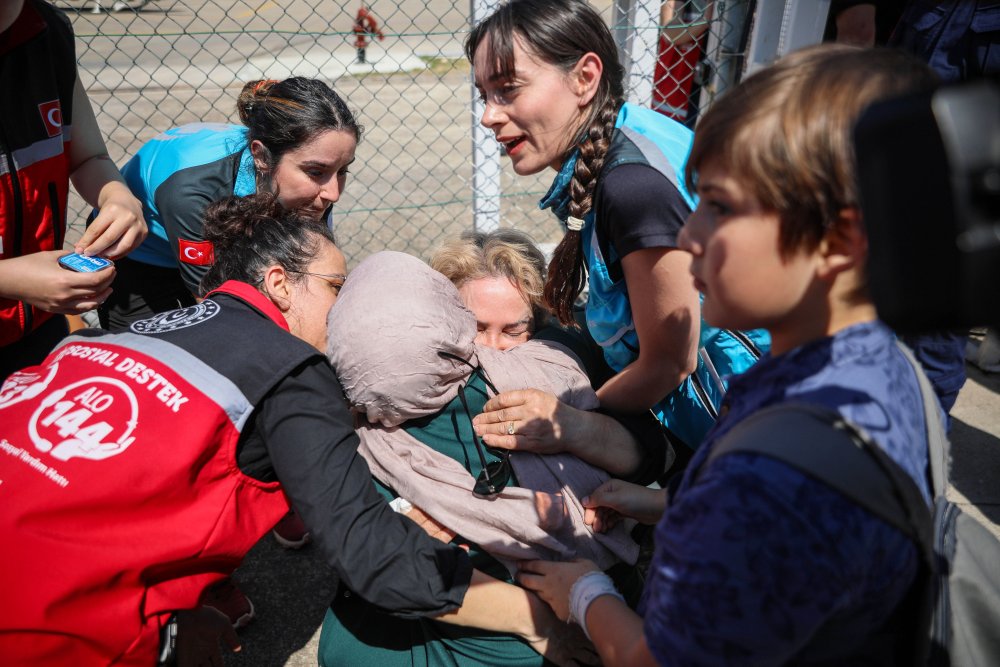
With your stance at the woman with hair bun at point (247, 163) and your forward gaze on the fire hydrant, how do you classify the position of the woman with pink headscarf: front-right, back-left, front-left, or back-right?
back-right

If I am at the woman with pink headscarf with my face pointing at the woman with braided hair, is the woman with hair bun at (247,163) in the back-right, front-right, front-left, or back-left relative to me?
front-left

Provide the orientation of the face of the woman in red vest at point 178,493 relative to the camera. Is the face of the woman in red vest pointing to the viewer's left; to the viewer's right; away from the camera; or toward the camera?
to the viewer's right

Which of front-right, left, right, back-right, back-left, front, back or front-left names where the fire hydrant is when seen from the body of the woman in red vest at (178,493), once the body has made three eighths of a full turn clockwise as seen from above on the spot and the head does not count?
back

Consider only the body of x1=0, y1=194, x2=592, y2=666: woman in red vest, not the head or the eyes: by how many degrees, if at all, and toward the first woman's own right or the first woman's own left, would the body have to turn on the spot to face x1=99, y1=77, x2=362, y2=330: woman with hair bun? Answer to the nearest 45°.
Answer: approximately 45° to the first woman's own left

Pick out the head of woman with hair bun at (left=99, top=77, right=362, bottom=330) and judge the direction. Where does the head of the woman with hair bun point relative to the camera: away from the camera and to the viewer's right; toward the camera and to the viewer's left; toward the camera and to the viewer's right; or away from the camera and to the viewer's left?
toward the camera and to the viewer's right

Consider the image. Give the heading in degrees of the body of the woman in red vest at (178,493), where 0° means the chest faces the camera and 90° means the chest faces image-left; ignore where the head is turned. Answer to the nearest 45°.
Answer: approximately 225°

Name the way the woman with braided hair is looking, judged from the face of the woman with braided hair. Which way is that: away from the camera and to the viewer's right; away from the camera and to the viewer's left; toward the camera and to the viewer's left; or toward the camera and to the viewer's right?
toward the camera and to the viewer's left

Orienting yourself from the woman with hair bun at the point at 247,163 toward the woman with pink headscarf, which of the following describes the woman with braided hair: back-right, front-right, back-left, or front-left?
front-left

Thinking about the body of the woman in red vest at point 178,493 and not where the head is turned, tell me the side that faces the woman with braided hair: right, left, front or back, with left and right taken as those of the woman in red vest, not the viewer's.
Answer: front

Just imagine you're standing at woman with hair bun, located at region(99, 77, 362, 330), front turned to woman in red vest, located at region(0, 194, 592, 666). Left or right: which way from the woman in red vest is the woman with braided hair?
left
